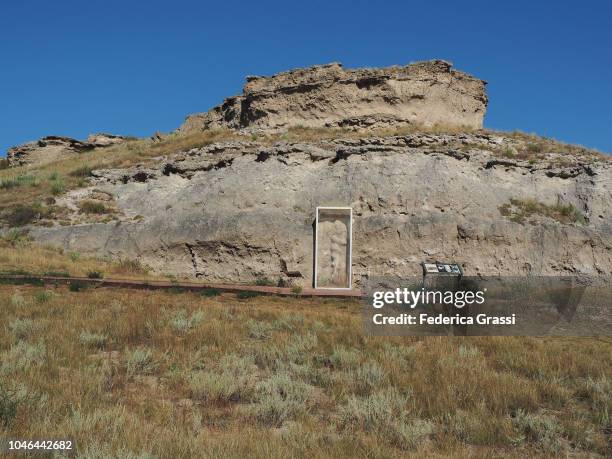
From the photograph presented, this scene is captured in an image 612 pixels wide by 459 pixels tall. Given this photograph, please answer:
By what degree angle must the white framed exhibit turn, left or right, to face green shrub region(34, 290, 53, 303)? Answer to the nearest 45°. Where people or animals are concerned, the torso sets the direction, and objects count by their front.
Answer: approximately 45° to its right

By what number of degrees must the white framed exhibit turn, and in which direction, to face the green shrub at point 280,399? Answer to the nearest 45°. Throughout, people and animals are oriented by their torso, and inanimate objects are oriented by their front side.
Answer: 0° — it already faces it

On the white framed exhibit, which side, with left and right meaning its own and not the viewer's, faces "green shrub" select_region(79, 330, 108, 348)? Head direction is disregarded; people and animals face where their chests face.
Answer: front

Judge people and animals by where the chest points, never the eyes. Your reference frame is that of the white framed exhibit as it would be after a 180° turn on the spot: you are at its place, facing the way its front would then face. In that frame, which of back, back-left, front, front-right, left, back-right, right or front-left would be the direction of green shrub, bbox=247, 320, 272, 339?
back

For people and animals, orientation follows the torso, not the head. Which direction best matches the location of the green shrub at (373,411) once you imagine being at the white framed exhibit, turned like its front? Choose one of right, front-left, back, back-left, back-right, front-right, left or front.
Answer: front

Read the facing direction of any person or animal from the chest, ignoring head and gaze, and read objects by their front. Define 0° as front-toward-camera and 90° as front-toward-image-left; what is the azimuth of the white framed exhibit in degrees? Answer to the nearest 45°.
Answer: approximately 0°

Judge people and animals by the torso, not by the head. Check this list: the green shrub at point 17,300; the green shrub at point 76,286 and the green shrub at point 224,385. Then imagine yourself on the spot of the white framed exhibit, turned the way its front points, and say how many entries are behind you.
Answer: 0

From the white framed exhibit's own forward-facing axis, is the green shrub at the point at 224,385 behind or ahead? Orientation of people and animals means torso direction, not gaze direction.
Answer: ahead

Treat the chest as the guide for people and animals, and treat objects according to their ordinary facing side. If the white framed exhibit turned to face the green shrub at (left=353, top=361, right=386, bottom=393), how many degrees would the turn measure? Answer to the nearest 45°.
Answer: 0° — it already faces it

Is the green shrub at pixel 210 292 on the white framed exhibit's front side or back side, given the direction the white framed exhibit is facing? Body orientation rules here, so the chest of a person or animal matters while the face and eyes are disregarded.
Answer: on the front side

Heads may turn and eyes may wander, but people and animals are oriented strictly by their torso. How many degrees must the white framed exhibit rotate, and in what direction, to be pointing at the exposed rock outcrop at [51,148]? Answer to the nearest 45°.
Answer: approximately 135° to its right

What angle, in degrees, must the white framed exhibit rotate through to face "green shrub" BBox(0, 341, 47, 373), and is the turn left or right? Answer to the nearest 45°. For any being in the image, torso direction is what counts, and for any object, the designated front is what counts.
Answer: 0° — it already faces it

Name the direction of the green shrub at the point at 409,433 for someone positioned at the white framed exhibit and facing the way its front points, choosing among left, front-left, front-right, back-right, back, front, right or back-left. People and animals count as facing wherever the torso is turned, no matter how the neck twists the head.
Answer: front

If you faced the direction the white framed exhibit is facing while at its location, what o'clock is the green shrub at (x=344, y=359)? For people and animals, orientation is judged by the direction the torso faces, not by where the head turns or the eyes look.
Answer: The green shrub is roughly at 12 o'clock from the white framed exhibit.

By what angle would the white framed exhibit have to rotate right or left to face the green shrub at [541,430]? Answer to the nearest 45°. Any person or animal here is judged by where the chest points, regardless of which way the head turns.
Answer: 0° — it already faces it
